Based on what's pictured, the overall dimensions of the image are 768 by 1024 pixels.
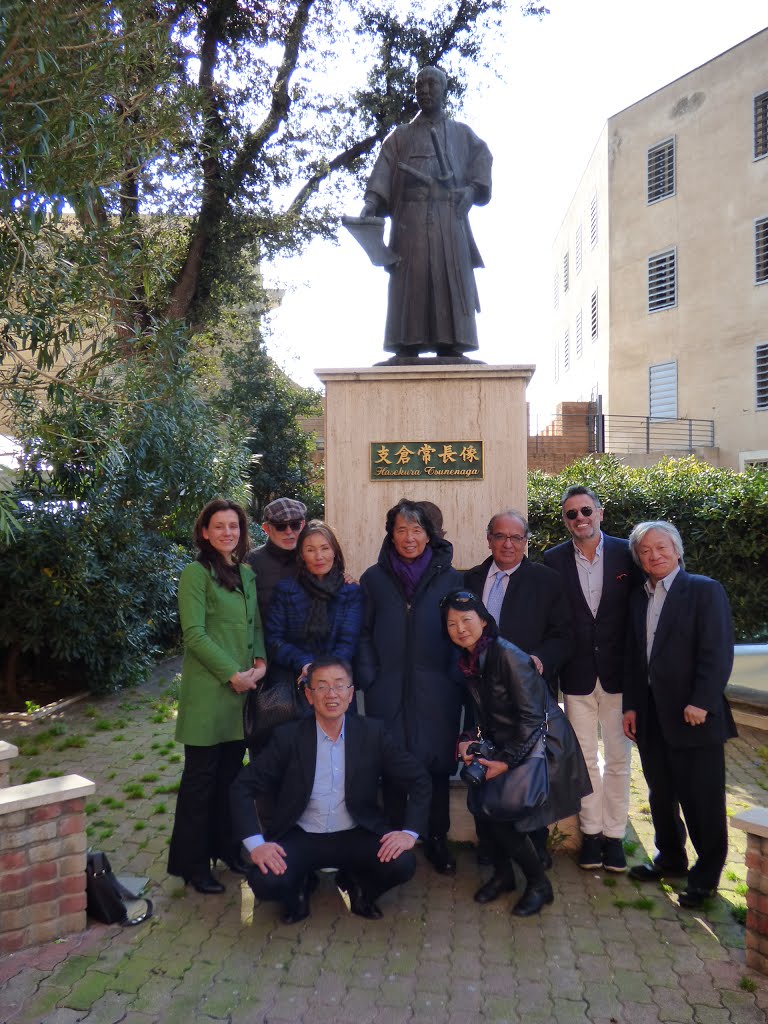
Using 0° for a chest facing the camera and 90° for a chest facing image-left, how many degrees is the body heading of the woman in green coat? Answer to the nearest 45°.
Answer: approximately 315°

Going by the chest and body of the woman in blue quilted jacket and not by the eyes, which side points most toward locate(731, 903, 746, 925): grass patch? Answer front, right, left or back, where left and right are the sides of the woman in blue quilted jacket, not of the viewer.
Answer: left

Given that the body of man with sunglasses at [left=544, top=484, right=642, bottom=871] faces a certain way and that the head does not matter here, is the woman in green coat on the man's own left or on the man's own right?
on the man's own right

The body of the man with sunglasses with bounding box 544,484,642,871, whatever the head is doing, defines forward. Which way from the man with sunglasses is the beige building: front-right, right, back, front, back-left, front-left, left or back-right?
back

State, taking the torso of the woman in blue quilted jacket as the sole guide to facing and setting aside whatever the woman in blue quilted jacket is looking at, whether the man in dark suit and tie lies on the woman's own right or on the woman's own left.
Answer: on the woman's own left
